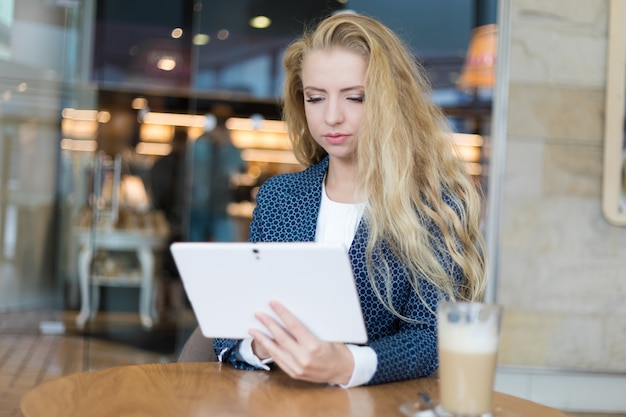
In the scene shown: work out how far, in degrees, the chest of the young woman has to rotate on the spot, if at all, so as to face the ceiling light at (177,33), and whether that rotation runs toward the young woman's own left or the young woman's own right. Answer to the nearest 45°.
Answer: approximately 135° to the young woman's own right

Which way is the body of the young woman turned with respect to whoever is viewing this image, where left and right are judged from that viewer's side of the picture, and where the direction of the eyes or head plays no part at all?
facing the viewer and to the left of the viewer

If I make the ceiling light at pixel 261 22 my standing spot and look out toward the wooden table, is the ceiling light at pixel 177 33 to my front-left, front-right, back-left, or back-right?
back-right

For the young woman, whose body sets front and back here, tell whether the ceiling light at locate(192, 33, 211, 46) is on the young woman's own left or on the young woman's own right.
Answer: on the young woman's own right

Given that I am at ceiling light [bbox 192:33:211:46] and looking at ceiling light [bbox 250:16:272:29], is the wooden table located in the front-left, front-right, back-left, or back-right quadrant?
front-right

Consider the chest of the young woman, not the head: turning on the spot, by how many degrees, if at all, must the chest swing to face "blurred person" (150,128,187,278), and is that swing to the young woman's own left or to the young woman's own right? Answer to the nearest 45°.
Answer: approximately 135° to the young woman's own right

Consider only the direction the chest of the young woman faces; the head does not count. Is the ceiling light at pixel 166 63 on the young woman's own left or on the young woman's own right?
on the young woman's own right

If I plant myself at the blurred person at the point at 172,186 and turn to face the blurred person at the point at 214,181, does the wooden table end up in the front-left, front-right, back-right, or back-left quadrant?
front-right

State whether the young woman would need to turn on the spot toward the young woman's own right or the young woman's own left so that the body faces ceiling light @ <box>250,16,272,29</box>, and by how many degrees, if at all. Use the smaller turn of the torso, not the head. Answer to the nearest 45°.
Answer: approximately 135° to the young woman's own right

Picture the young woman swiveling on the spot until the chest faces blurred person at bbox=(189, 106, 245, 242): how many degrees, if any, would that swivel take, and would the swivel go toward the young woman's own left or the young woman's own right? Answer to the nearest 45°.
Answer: approximately 135° to the young woman's own right
